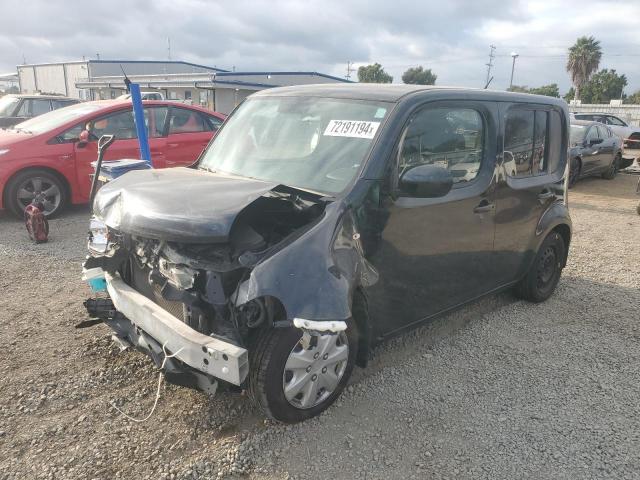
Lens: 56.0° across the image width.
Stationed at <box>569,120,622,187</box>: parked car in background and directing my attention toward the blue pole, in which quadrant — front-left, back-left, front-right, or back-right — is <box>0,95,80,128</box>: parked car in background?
front-right

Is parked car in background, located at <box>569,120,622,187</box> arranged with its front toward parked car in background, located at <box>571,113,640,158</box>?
no

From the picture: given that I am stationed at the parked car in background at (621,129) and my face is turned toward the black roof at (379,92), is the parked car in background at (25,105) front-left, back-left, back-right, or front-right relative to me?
front-right

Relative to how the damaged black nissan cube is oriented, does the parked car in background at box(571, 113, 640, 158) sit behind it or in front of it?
behind

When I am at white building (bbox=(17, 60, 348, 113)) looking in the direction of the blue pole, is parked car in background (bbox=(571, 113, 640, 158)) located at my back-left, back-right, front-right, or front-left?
front-left

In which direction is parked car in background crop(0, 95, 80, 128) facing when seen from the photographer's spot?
facing the viewer and to the left of the viewer

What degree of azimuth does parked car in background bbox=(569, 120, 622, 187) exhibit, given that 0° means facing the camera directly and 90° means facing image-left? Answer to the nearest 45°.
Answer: approximately 45°

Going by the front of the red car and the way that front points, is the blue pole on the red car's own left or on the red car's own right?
on the red car's own left

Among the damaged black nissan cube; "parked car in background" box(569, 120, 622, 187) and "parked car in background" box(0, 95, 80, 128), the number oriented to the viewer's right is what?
0

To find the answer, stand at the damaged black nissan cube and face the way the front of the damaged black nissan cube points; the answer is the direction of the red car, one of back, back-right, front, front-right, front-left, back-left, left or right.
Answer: right

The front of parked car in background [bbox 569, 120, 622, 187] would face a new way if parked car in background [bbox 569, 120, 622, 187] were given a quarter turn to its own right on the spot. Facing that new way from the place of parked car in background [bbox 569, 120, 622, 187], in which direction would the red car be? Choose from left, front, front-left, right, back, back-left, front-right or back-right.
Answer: left

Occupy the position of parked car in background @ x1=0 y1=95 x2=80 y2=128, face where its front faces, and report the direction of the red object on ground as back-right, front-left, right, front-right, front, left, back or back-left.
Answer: front-left

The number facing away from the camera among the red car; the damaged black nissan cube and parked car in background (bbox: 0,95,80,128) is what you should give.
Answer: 0

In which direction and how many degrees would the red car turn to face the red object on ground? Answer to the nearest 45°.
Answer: approximately 45° to its left

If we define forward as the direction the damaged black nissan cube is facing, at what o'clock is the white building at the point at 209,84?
The white building is roughly at 4 o'clock from the damaged black nissan cube.

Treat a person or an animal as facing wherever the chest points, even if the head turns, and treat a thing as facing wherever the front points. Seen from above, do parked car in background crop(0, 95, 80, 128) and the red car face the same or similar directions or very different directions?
same or similar directions

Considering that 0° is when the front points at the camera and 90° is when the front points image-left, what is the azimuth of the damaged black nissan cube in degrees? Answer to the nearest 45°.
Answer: approximately 45°
